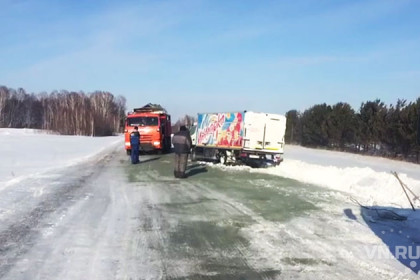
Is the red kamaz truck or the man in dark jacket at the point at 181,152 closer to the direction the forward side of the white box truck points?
the red kamaz truck

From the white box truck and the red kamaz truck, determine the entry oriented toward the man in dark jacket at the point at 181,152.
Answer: the red kamaz truck

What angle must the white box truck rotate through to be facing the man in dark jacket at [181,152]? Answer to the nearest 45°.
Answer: approximately 90° to its left

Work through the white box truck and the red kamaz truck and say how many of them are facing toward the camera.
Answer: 1

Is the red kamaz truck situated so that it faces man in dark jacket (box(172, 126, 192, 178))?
yes

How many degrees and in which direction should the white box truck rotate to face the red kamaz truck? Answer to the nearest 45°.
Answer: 0° — it already faces it

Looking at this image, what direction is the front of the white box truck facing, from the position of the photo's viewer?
facing away from the viewer and to the left of the viewer

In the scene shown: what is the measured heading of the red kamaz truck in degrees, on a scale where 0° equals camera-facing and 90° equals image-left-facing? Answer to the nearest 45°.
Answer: approximately 0°
